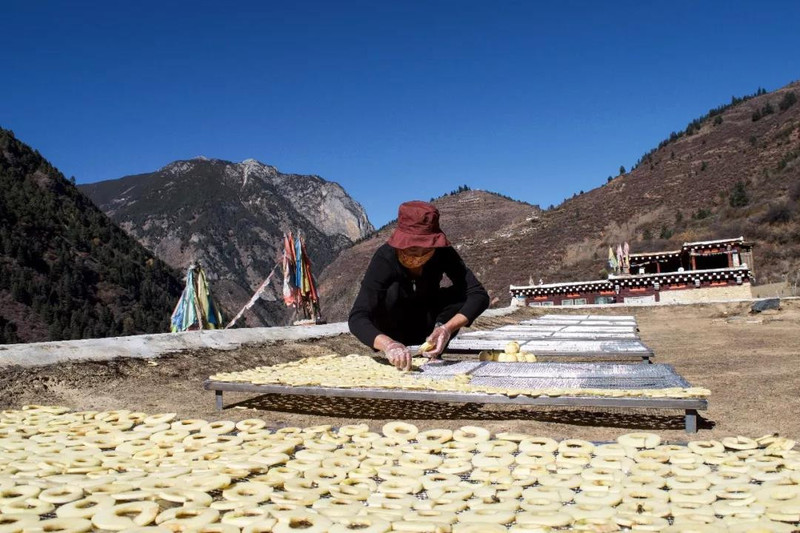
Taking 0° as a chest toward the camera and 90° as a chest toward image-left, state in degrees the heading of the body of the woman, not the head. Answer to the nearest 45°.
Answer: approximately 0°

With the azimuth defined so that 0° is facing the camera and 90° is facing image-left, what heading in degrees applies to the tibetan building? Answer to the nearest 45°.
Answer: approximately 45°

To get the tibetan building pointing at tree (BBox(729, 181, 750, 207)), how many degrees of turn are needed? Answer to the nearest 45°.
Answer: approximately 135° to its right

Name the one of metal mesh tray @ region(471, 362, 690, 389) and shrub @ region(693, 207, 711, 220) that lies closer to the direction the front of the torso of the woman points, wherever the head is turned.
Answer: the metal mesh tray

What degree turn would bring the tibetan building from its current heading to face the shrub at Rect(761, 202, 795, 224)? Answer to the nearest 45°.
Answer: approximately 180°

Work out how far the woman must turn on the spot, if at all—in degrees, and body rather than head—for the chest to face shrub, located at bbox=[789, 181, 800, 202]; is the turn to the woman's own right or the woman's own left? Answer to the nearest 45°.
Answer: approximately 135° to the woman's own left

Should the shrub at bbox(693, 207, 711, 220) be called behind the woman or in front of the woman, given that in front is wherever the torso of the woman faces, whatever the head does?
behind

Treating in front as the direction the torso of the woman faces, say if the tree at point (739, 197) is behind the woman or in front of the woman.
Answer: behind

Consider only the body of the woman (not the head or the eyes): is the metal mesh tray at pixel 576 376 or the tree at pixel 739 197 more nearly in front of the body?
the metal mesh tray

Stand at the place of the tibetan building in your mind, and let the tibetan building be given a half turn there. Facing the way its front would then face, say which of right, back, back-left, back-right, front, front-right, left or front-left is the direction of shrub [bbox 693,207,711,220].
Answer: front-left

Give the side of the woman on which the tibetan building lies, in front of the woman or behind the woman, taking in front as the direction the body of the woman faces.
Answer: behind

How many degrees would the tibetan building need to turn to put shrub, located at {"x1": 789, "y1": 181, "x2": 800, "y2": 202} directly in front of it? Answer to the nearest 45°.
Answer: approximately 180°
